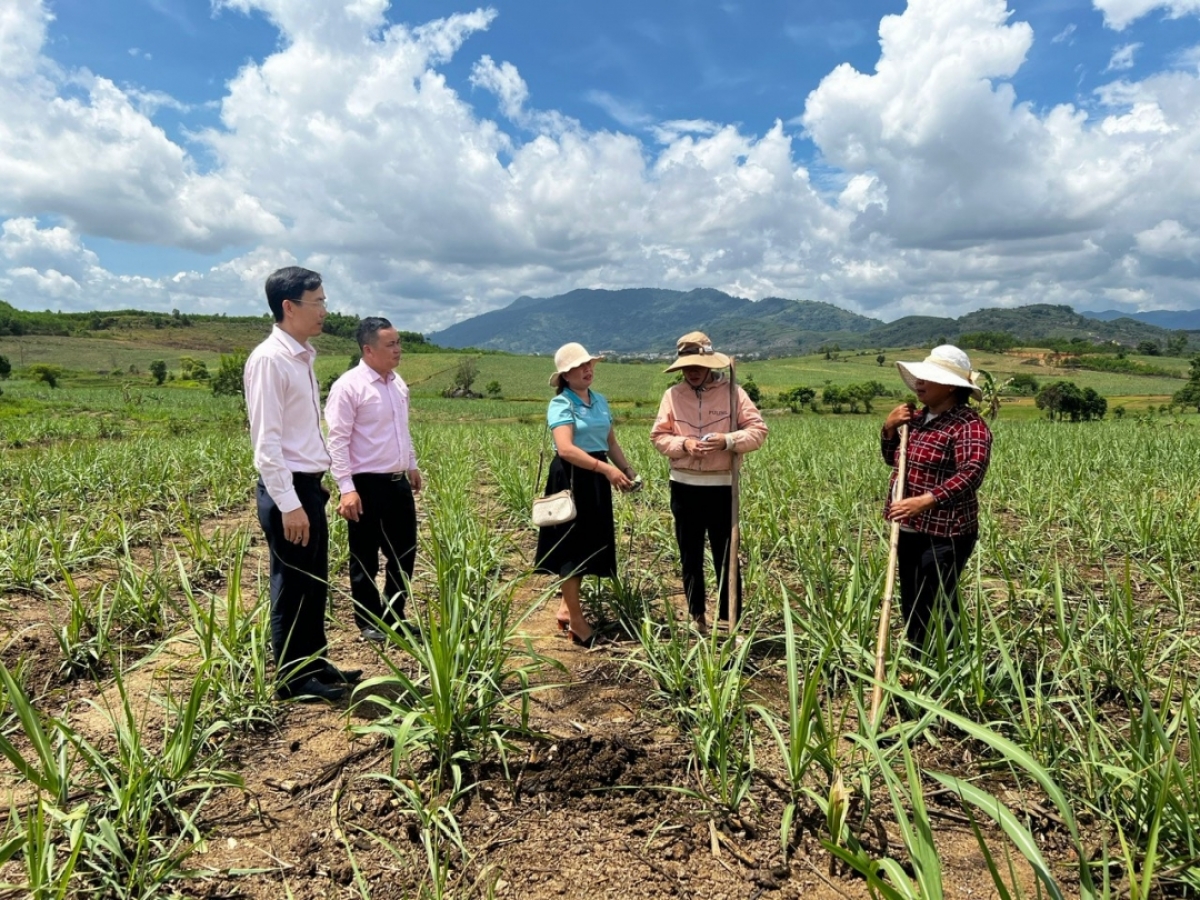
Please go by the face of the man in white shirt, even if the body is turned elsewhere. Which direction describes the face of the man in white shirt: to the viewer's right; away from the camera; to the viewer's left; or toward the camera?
to the viewer's right

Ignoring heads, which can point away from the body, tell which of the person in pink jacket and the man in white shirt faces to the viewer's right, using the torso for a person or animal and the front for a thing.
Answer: the man in white shirt

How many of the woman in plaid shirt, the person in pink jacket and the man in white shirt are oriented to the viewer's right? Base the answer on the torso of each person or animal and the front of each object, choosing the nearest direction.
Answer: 1

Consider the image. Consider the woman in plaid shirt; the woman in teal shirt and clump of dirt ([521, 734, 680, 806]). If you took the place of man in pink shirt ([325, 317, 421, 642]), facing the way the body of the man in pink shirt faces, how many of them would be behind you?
0

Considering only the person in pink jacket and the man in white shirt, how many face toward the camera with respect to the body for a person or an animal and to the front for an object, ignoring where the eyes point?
1

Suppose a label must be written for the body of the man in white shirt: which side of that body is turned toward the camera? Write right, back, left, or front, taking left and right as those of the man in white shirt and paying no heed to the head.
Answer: right

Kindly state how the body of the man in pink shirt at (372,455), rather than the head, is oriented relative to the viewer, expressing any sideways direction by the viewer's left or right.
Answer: facing the viewer and to the right of the viewer

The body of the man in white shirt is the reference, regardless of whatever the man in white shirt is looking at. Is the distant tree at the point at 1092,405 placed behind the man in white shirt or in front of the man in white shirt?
in front

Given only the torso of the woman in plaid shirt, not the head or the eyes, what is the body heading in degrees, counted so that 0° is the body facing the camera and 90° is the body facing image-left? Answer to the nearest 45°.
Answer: approximately 45°

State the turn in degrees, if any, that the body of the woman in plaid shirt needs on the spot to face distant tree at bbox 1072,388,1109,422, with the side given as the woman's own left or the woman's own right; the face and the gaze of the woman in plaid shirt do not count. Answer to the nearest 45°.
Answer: approximately 135° to the woman's own right

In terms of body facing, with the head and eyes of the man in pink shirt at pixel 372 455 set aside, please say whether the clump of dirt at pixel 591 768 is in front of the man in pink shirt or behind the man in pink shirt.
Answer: in front

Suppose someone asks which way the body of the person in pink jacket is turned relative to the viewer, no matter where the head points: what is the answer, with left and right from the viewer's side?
facing the viewer

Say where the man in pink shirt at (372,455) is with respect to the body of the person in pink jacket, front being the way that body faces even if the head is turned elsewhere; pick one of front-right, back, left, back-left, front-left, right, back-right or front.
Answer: right

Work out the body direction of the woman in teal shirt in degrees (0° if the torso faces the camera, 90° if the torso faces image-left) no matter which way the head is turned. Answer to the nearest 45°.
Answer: approximately 315°

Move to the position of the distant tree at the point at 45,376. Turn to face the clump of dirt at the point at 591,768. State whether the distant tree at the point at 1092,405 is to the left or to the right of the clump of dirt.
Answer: left
